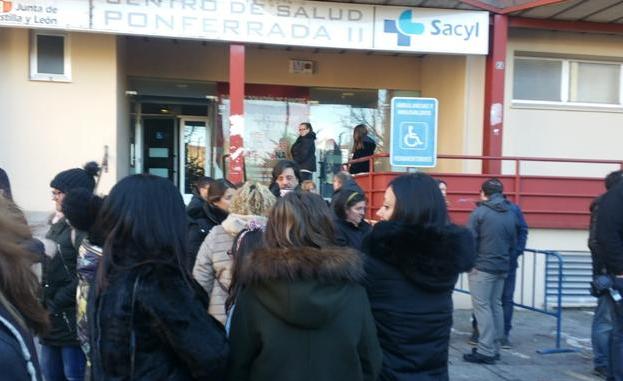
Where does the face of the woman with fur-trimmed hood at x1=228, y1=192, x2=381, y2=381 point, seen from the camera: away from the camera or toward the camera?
away from the camera

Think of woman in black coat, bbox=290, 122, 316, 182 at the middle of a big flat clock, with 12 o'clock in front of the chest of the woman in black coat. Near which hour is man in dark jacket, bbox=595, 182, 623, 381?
The man in dark jacket is roughly at 10 o'clock from the woman in black coat.

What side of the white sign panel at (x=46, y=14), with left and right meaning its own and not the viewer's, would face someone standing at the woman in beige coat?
front

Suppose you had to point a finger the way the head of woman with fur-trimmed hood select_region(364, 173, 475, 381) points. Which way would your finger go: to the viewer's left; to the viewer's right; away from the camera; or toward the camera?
to the viewer's left

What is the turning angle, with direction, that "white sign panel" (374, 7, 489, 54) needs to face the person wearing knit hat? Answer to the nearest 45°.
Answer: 0° — it already faces them

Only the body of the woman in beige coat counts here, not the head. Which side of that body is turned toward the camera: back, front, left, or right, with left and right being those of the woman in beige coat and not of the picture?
back

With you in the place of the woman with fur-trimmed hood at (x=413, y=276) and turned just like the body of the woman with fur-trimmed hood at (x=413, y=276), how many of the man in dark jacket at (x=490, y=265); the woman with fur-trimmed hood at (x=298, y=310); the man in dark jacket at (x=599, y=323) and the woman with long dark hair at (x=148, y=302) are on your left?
2

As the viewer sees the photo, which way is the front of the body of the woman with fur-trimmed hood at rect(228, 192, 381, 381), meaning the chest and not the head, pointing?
away from the camera

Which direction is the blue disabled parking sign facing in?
toward the camera

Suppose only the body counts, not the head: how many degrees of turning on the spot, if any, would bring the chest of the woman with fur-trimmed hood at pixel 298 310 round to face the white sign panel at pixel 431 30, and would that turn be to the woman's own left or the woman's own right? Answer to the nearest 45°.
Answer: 0° — they already face it

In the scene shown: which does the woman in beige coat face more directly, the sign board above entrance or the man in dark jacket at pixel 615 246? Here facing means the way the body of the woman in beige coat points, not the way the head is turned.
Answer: the sign board above entrance

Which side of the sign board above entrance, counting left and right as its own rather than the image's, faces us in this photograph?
front
